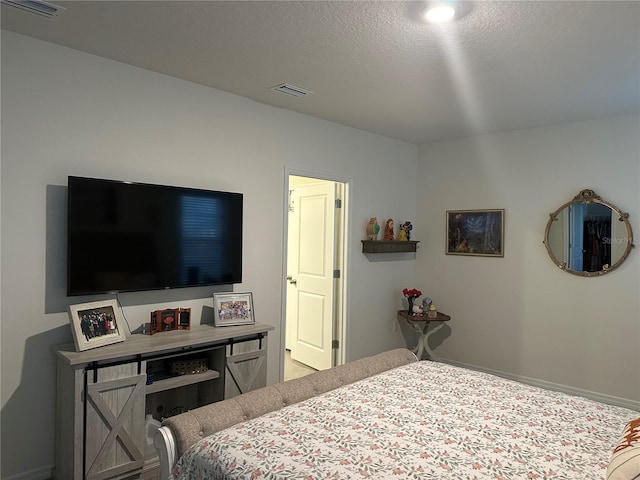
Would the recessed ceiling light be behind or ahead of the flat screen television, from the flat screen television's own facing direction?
ahead

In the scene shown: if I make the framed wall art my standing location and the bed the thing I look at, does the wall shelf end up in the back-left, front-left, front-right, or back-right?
front-right

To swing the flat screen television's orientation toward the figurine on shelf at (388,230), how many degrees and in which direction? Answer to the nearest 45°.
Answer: approximately 90° to its left

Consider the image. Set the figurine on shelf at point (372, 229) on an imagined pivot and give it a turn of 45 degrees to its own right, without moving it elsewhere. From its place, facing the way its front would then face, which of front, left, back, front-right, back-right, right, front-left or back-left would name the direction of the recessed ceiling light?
front

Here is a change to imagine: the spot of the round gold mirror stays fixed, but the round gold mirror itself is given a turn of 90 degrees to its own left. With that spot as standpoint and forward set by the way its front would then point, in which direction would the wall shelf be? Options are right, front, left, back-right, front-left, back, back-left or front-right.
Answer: back

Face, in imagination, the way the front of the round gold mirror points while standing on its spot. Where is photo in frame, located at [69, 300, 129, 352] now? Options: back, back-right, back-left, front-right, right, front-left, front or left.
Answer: front-right

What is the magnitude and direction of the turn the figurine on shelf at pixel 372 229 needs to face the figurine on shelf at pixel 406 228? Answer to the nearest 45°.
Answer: approximately 90° to its left

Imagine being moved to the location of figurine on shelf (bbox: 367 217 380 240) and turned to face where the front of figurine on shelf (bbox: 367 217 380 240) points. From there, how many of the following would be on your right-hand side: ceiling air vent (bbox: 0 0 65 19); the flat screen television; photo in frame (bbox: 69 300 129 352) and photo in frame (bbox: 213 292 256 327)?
4

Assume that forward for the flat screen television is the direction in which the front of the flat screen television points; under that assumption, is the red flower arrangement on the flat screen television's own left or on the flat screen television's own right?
on the flat screen television's own left

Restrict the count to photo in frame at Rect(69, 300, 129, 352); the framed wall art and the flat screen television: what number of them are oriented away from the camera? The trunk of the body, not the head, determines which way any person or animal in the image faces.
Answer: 0

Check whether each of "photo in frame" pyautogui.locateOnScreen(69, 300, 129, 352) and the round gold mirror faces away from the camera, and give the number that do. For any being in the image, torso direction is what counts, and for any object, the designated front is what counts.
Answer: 0

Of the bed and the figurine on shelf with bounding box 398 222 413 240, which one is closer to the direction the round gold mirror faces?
the bed

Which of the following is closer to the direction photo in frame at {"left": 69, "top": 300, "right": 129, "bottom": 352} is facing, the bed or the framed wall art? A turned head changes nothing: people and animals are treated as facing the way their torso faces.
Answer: the bed

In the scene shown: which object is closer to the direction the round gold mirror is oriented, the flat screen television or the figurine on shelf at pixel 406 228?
the flat screen television

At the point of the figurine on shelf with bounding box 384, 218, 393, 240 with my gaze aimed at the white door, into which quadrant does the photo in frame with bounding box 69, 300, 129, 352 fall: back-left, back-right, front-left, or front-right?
front-left

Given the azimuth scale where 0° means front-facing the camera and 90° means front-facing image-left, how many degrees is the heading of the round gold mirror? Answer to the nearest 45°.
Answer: approximately 0°

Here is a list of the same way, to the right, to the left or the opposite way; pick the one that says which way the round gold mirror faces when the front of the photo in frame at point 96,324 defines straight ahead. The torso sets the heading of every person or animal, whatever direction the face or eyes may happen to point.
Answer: to the right

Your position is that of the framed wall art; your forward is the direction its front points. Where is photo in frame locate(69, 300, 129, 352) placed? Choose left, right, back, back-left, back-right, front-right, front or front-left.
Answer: front

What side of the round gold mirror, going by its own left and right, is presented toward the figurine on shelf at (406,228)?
right

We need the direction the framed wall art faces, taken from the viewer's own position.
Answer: facing the viewer and to the left of the viewer
